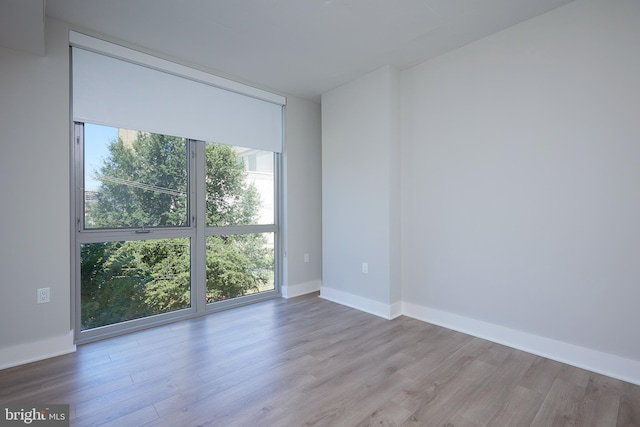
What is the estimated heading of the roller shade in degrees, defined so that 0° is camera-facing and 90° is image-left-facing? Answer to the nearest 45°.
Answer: approximately 315°
